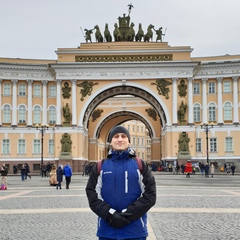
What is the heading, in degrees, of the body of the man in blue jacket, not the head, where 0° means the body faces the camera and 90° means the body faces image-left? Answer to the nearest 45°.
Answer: approximately 0°
